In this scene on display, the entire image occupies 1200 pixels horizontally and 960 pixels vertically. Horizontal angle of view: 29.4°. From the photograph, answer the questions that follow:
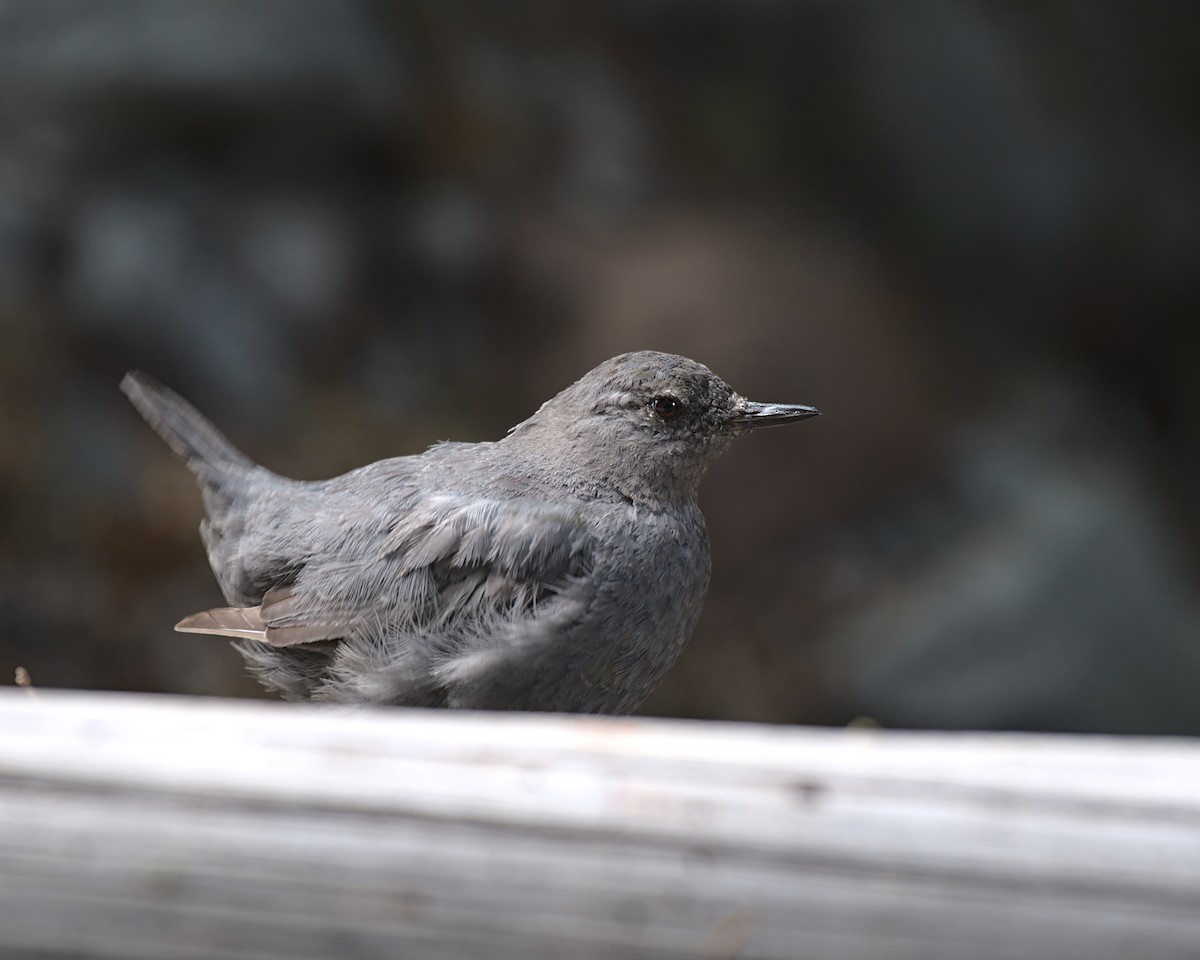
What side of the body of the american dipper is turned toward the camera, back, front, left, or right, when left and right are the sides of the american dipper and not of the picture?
right

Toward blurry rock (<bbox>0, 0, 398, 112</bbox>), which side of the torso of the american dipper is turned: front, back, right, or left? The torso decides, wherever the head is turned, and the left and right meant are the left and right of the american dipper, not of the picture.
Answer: left
